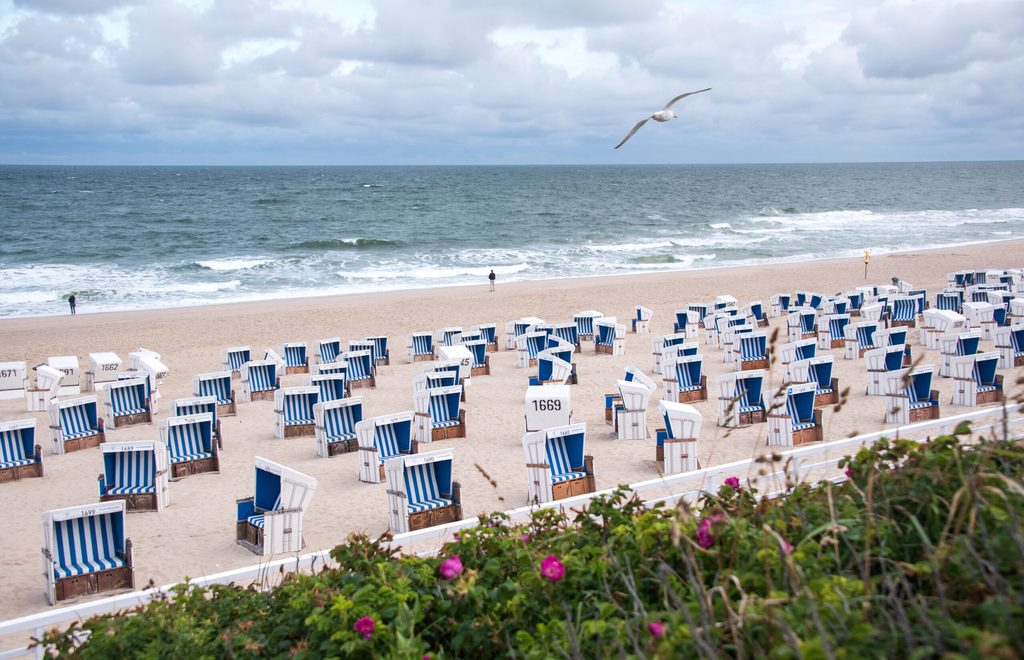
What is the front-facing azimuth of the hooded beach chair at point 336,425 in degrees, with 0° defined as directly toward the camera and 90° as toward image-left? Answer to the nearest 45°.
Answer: approximately 315°

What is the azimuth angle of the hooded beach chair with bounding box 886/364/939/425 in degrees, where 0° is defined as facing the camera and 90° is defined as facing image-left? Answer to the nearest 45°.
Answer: approximately 315°

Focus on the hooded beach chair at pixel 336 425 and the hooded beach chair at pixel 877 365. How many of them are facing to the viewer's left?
0

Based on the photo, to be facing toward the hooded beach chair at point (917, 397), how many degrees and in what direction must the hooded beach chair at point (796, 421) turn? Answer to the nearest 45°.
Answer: approximately 90° to its left

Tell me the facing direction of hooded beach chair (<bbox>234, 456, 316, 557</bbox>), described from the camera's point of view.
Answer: facing the viewer and to the left of the viewer

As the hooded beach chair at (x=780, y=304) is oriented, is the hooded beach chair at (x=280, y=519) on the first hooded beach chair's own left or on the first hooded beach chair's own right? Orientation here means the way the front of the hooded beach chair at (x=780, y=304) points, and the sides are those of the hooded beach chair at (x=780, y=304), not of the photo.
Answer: on the first hooded beach chair's own right

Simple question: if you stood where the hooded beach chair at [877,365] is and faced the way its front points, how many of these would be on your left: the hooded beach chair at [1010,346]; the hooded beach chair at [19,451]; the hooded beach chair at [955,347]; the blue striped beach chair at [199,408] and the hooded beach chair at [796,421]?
2

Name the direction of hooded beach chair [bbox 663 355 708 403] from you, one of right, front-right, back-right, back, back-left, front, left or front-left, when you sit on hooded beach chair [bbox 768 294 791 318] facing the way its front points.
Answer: front-right

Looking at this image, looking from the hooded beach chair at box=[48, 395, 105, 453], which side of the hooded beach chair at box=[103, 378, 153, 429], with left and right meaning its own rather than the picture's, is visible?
right

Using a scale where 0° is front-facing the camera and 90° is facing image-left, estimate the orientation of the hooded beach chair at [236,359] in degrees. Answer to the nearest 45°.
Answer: approximately 315°

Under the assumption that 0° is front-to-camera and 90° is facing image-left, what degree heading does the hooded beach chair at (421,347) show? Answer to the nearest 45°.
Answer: approximately 315°

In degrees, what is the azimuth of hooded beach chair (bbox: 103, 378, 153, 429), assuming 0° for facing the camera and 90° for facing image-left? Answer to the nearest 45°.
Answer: approximately 315°
